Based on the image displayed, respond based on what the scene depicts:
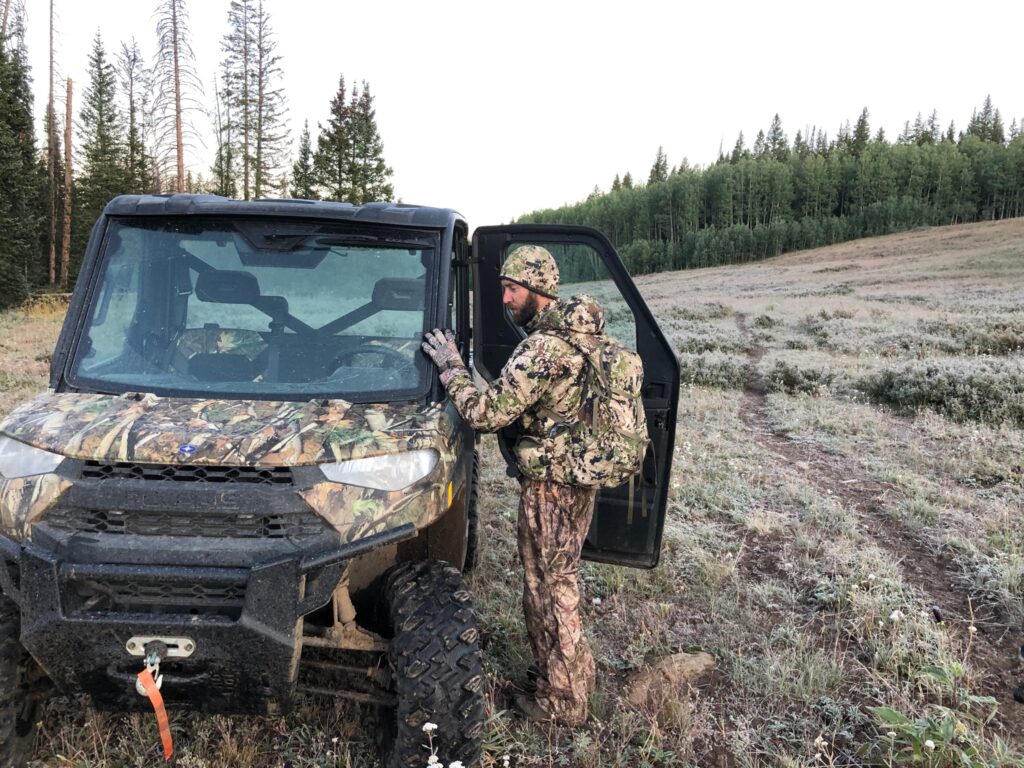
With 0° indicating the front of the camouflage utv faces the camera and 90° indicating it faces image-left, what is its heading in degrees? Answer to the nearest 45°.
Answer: approximately 0°

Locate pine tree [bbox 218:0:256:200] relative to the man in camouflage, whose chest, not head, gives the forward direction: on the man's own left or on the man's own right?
on the man's own right

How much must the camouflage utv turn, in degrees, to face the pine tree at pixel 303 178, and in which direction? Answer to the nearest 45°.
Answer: approximately 180°

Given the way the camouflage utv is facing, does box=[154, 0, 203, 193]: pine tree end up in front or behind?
behind

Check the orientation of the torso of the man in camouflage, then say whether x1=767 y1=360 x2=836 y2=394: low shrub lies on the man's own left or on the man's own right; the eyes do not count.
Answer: on the man's own right

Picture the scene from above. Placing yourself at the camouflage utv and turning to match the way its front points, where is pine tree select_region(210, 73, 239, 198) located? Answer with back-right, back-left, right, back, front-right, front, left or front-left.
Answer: back

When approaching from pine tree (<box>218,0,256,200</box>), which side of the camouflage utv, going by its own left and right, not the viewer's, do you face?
back

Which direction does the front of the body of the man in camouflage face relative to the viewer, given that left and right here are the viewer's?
facing to the left of the viewer

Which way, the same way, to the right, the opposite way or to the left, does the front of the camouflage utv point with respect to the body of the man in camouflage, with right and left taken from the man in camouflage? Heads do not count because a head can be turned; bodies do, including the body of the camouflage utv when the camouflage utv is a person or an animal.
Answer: to the left

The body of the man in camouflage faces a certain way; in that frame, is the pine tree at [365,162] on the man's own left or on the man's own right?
on the man's own right

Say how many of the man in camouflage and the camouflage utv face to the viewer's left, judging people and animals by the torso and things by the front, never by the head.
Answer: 1

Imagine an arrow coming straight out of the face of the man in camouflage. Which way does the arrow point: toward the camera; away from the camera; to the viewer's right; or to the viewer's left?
to the viewer's left
